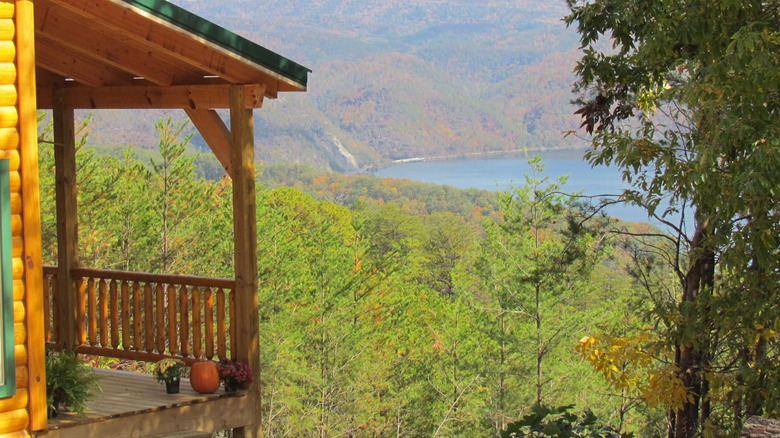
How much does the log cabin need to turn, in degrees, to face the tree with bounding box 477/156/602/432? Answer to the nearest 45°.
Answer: approximately 45° to its left

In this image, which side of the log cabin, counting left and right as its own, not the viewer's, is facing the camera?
right

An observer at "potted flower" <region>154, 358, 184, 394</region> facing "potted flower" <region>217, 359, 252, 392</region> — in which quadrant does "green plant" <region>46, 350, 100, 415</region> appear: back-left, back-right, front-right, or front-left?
back-right

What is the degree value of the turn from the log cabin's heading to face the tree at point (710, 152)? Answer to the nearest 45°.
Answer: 0° — it already faces it
